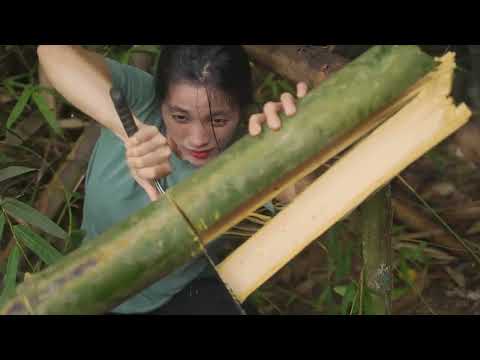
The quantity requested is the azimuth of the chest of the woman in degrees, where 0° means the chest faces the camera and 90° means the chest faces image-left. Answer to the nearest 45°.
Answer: approximately 0°
